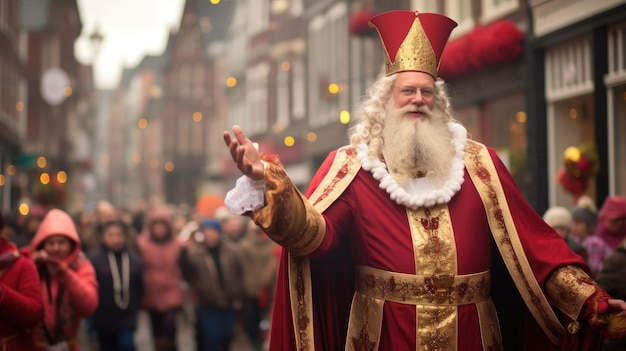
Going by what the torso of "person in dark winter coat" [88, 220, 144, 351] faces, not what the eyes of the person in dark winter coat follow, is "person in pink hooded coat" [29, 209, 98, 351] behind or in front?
in front

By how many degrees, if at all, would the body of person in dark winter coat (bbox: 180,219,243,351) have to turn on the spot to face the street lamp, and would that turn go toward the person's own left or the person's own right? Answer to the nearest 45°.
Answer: approximately 180°

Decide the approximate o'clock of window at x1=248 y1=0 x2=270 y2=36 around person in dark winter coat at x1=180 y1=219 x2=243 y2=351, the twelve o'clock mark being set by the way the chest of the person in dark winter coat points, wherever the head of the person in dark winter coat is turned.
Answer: The window is roughly at 6 o'clock from the person in dark winter coat.

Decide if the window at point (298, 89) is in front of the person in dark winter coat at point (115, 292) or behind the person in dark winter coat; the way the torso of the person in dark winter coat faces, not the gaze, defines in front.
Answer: behind
